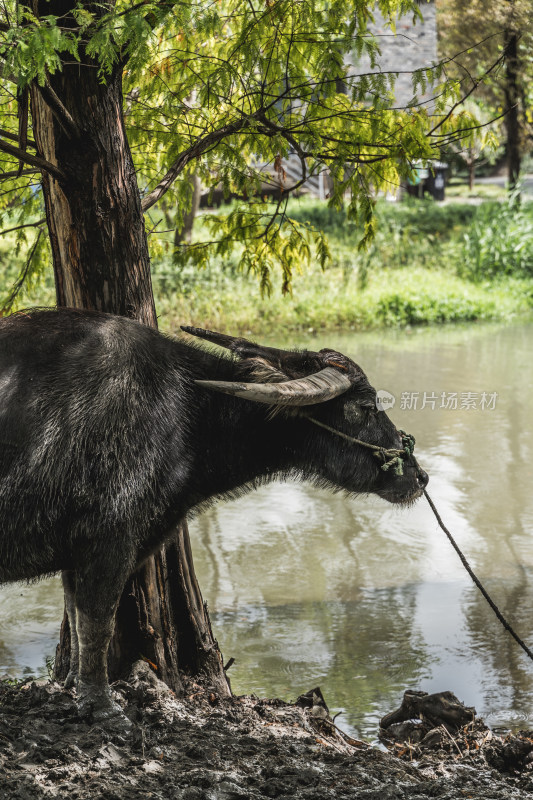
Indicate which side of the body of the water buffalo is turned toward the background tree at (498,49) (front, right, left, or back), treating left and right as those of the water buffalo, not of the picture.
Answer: left

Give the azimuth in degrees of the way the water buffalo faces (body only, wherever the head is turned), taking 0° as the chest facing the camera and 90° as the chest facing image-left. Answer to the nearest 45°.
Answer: approximately 270°

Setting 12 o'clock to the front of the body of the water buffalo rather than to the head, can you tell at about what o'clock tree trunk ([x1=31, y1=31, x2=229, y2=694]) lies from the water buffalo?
The tree trunk is roughly at 9 o'clock from the water buffalo.
